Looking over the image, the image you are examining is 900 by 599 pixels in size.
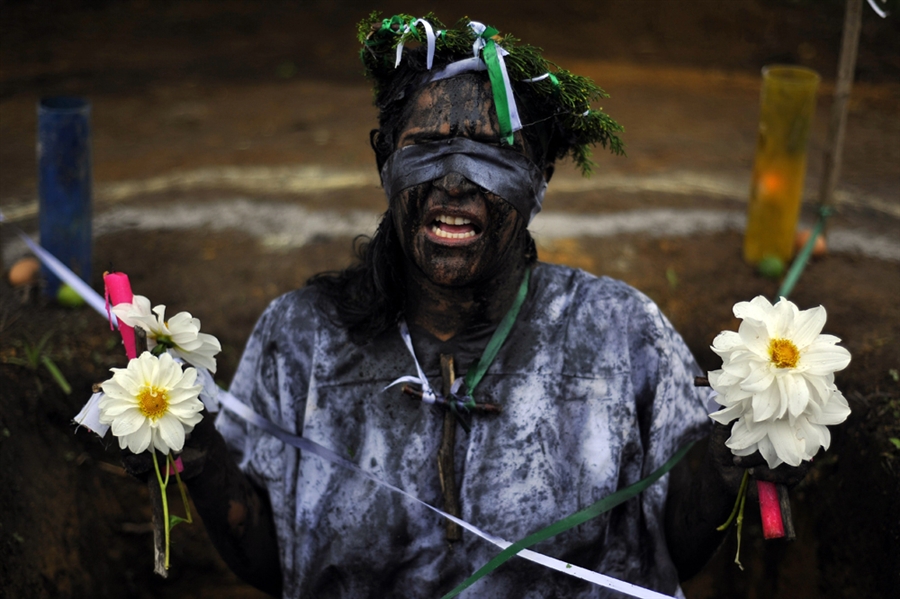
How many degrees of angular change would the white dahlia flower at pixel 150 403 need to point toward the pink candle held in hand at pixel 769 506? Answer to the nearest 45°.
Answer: approximately 90° to its left

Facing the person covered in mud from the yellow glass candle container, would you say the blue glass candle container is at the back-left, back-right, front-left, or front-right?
front-right

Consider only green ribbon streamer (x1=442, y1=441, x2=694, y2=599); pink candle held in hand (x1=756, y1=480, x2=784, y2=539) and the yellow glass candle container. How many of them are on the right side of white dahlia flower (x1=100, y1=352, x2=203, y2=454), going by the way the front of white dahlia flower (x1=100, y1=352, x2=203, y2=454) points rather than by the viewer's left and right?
0

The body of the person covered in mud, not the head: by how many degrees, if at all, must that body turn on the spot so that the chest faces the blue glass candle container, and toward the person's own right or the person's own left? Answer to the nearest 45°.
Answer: approximately 135° to the person's own right

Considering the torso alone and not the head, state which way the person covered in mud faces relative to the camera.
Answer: toward the camera

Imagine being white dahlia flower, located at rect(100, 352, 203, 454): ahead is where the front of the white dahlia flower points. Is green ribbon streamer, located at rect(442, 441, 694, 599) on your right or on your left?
on your left

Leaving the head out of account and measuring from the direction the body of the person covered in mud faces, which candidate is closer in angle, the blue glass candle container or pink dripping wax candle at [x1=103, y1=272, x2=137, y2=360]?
the pink dripping wax candle

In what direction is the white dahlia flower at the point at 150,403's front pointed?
toward the camera

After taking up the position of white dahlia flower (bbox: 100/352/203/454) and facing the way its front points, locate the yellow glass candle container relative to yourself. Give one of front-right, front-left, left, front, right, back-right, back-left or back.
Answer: back-left

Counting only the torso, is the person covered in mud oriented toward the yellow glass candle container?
no

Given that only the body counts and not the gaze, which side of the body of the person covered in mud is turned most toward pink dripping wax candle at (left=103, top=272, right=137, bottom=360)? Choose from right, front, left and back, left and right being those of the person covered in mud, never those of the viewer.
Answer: right

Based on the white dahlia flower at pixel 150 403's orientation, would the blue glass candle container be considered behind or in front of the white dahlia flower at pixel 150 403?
behind
